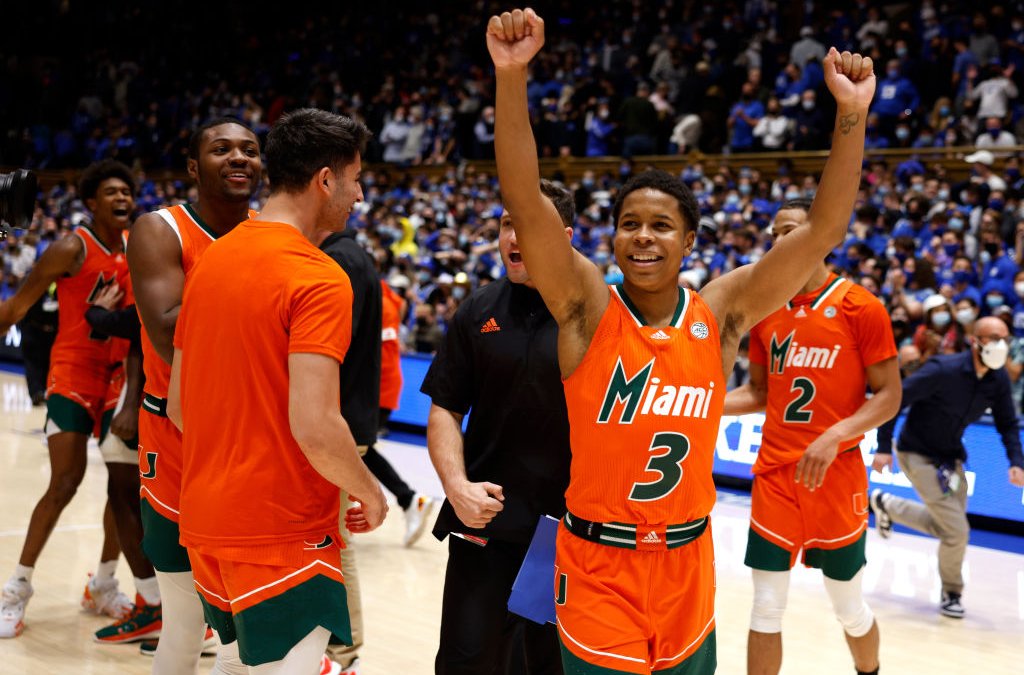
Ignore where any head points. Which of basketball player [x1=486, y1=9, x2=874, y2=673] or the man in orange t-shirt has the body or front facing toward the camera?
the basketball player

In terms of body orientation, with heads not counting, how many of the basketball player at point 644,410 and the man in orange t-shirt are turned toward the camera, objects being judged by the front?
1

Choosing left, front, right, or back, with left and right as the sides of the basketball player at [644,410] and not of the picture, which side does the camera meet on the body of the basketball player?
front

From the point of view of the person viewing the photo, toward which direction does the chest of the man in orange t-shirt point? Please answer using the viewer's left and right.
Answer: facing away from the viewer and to the right of the viewer

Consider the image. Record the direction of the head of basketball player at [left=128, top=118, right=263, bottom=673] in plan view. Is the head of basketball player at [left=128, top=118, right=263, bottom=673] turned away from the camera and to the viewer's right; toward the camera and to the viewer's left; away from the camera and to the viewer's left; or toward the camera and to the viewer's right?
toward the camera and to the viewer's right

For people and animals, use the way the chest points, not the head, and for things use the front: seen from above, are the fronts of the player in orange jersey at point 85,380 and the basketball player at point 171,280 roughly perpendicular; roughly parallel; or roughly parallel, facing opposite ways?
roughly parallel

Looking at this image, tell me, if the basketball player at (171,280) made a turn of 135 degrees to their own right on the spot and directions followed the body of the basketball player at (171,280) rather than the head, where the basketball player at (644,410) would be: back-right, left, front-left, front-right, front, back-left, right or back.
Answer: back-left

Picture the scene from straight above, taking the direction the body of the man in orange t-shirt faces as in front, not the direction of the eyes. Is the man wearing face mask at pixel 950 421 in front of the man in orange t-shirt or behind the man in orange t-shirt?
in front

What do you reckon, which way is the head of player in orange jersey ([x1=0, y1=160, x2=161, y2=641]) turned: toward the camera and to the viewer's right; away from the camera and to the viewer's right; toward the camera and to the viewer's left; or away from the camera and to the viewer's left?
toward the camera and to the viewer's right

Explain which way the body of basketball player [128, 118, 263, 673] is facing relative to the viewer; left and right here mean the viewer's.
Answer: facing the viewer and to the right of the viewer

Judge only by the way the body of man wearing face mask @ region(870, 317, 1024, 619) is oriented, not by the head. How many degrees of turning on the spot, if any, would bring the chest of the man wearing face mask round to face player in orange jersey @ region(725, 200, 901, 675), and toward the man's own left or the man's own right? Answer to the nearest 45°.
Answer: approximately 45° to the man's own right

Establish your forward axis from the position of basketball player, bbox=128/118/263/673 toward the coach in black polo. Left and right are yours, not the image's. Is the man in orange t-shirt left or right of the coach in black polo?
right

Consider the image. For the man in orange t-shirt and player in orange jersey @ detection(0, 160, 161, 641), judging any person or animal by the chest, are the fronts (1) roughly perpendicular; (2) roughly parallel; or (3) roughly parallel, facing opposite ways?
roughly perpendicular

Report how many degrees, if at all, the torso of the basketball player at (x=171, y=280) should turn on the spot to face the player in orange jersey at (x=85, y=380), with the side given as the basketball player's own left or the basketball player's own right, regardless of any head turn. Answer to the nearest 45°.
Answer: approximately 135° to the basketball player's own left

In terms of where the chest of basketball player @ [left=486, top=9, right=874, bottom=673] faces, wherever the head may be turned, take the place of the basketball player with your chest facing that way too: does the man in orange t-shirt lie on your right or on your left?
on your right

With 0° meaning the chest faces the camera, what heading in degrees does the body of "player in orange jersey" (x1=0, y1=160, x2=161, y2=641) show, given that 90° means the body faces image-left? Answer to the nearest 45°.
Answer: approximately 315°
